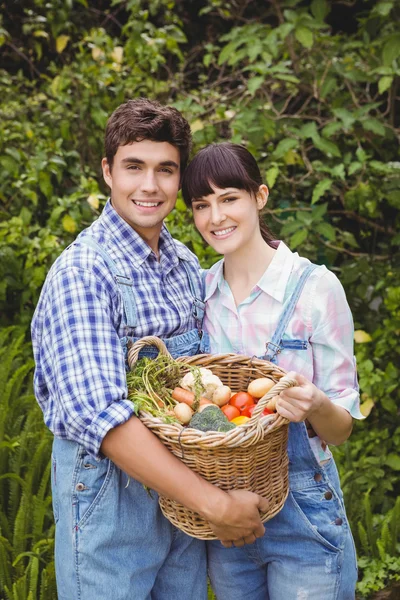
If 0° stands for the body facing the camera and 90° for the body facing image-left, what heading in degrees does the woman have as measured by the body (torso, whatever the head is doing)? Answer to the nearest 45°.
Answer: approximately 45°

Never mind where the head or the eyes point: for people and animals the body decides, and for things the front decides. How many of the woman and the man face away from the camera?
0

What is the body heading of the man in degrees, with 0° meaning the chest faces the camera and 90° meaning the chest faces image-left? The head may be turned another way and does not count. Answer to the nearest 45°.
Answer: approximately 315°
